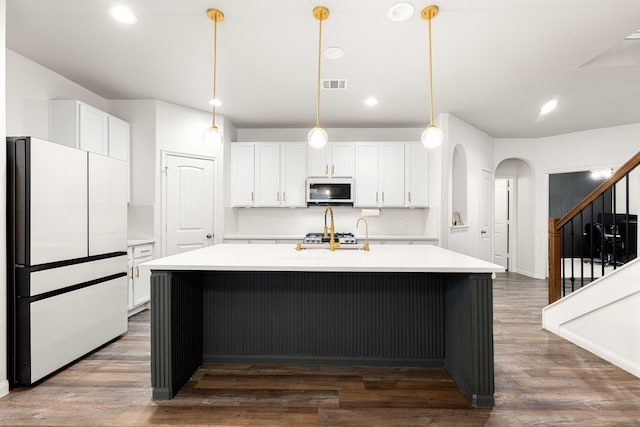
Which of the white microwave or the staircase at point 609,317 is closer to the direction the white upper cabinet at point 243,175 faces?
the staircase

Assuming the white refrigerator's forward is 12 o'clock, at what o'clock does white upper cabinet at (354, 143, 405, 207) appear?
The white upper cabinet is roughly at 10 o'clock from the white refrigerator.

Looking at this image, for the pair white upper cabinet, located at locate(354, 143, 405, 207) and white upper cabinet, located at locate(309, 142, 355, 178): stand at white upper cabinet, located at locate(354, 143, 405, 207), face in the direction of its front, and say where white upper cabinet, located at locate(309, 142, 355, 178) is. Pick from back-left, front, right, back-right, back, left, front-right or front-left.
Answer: right

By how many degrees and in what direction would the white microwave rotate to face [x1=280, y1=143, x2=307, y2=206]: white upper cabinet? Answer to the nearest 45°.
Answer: approximately 90° to its right

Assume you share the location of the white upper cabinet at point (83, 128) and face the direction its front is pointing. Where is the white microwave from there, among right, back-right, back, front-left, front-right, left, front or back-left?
front-left

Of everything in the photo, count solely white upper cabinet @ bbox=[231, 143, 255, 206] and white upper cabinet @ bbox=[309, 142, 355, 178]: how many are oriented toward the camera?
2

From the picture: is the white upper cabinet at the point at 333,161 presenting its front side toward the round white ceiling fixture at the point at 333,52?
yes

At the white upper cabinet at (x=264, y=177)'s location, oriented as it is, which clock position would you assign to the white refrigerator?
The white refrigerator is roughly at 1 o'clock from the white upper cabinet.

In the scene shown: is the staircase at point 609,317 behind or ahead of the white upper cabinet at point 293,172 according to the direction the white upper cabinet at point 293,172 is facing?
ahead

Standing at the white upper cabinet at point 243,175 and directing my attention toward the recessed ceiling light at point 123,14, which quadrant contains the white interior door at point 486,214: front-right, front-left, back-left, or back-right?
back-left
